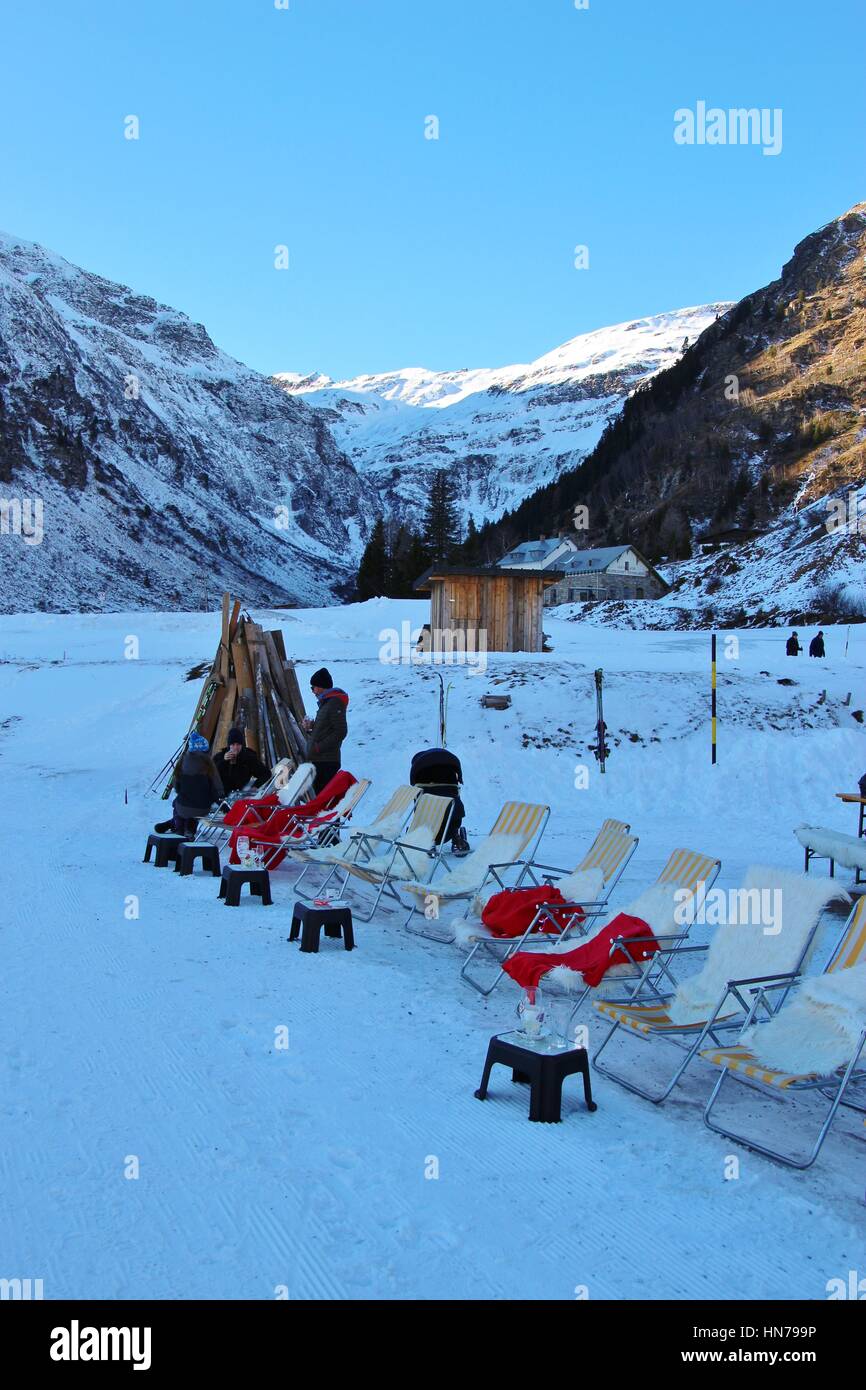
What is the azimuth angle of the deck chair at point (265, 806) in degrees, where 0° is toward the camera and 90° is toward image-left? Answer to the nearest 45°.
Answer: approximately 45°

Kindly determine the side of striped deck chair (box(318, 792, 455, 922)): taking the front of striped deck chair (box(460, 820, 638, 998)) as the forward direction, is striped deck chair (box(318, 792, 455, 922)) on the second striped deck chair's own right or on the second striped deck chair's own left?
on the second striped deck chair's own right

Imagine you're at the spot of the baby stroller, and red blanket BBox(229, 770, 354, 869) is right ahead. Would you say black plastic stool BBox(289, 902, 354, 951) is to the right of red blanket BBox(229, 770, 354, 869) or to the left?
left

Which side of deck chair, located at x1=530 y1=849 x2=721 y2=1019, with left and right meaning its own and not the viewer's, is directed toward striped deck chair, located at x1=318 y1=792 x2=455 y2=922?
right

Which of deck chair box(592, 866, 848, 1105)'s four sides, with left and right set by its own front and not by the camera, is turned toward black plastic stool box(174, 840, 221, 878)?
right

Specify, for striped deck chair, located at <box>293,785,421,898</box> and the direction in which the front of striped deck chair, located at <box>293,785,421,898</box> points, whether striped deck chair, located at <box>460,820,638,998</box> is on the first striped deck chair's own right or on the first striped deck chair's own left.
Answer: on the first striped deck chair's own left

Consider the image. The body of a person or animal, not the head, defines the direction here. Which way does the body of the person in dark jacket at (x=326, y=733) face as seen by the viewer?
to the viewer's left

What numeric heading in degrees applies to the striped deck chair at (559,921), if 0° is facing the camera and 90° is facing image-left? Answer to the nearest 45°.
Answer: approximately 45°
